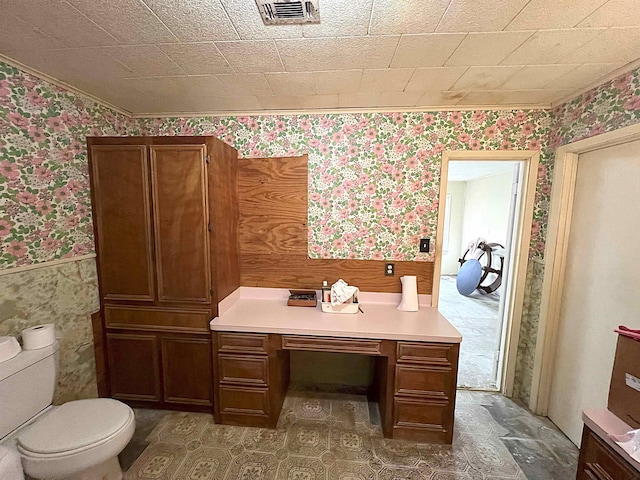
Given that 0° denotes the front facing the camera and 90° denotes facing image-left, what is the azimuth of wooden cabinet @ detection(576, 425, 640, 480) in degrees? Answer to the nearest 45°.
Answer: approximately 45°

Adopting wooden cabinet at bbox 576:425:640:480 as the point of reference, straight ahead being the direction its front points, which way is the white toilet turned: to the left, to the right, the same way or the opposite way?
the opposite way

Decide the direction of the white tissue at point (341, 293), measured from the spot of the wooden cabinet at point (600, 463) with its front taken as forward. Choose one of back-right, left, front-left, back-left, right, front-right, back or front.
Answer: front-right

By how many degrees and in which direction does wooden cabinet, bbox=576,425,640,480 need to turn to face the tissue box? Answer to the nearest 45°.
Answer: approximately 45° to its right

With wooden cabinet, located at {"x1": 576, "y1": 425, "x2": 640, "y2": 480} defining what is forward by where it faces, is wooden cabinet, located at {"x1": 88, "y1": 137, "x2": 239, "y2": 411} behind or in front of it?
in front

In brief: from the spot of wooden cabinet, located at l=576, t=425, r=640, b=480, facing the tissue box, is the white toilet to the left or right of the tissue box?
left

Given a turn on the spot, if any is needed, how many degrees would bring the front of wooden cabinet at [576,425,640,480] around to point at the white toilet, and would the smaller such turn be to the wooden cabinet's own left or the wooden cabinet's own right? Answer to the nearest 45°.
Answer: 0° — it already faces it

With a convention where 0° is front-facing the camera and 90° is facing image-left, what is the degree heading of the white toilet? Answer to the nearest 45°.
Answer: approximately 315°

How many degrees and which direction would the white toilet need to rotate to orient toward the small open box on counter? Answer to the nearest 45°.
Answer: approximately 45° to its left

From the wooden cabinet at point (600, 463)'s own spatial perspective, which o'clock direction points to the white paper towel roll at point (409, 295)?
The white paper towel roll is roughly at 2 o'clock from the wooden cabinet.

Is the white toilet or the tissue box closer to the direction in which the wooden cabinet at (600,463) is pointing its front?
the white toilet

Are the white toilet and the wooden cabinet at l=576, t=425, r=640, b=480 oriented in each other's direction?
yes

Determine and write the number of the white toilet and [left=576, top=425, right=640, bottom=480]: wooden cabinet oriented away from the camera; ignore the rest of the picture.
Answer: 0

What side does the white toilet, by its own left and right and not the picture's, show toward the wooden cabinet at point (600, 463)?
front
